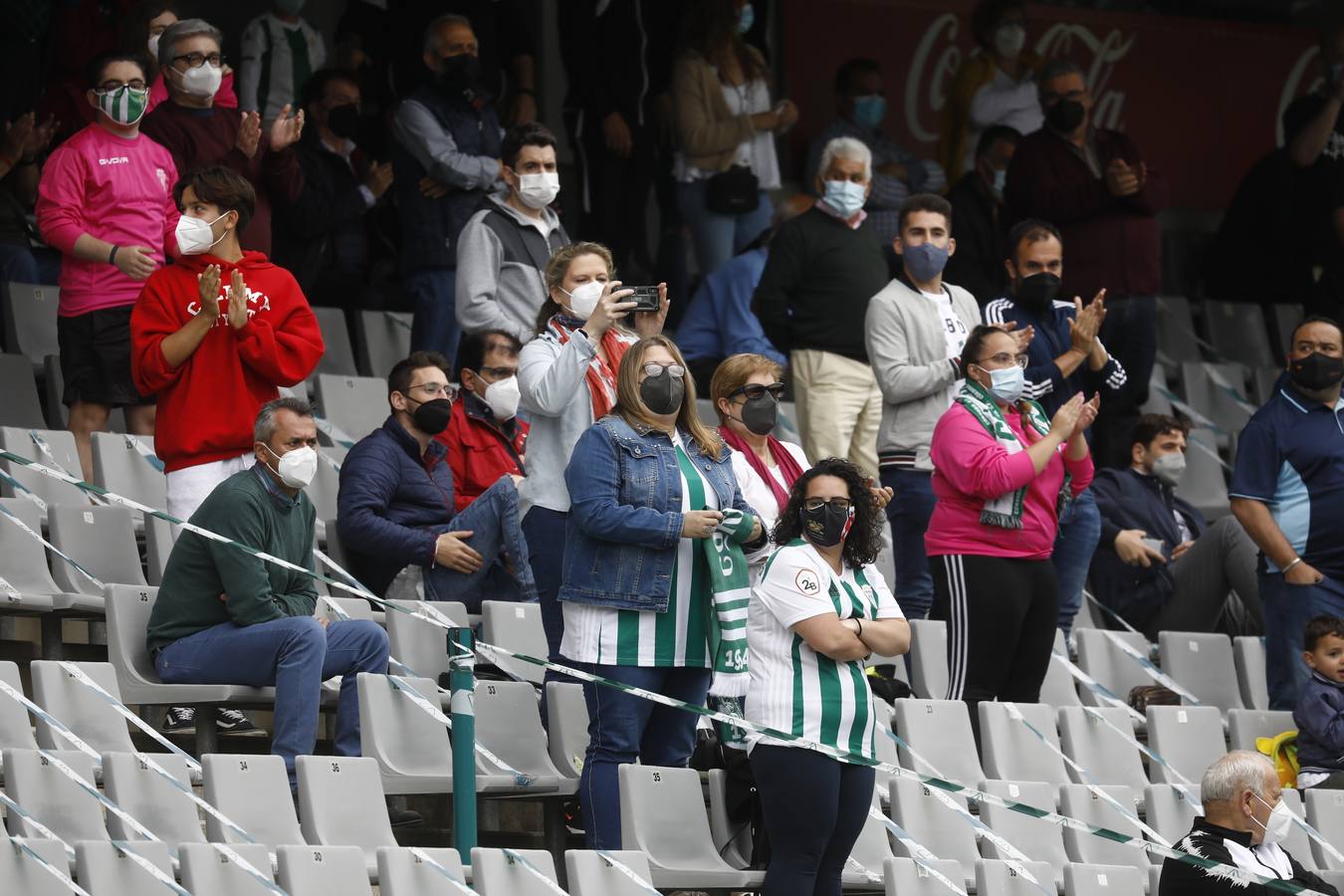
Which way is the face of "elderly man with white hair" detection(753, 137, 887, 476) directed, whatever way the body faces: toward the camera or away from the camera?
toward the camera

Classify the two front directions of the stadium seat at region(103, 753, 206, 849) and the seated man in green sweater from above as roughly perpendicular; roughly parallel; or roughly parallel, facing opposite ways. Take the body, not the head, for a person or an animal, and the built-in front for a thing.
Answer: roughly parallel

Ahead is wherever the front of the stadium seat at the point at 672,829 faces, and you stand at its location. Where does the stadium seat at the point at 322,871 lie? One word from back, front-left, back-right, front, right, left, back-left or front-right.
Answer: right

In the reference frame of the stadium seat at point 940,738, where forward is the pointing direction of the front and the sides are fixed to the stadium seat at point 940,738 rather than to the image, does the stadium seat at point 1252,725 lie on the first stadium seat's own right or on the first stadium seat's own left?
on the first stadium seat's own left

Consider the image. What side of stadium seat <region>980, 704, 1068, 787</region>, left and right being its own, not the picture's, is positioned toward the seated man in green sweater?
right

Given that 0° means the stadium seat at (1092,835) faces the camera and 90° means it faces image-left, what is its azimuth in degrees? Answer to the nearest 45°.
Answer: approximately 315°

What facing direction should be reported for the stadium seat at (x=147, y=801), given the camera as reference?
facing the viewer and to the right of the viewer

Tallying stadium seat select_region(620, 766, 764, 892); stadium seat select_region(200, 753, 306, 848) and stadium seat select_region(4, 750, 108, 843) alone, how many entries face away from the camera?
0

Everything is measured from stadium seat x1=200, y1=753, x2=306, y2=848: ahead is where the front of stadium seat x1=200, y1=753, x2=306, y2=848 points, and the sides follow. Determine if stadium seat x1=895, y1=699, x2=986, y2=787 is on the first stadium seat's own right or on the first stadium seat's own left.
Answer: on the first stadium seat's own left

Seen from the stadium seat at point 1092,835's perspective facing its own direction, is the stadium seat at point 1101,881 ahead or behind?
ahead
